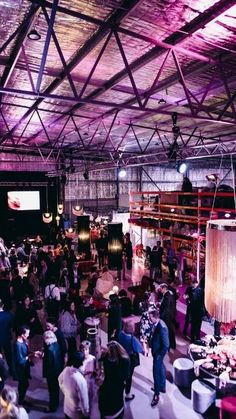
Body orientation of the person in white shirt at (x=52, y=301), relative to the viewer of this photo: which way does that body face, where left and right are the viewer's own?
facing away from the viewer

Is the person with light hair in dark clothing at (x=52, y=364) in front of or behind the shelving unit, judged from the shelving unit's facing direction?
in front

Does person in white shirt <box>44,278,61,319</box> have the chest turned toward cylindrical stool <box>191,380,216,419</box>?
no

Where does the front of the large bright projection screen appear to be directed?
toward the camera

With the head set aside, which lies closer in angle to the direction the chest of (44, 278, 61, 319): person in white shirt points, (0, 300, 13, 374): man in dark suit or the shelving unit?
the shelving unit

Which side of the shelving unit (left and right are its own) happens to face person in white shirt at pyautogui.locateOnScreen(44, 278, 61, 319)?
front

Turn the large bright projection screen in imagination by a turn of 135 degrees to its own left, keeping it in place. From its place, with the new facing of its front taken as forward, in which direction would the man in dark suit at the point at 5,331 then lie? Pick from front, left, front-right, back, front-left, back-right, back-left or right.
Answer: back-right
